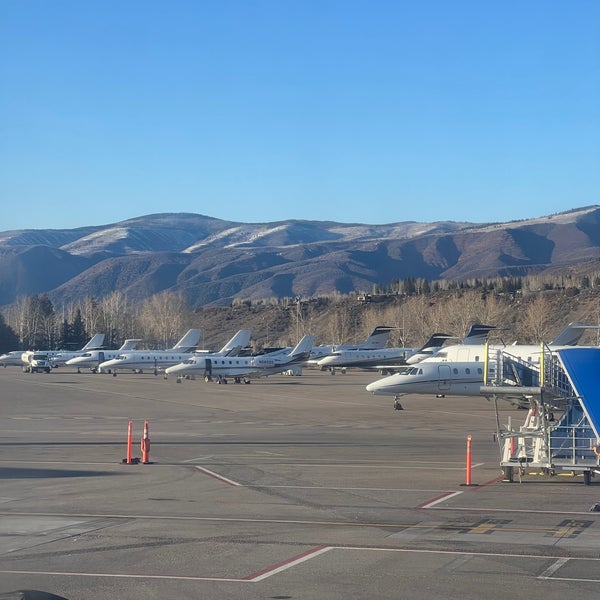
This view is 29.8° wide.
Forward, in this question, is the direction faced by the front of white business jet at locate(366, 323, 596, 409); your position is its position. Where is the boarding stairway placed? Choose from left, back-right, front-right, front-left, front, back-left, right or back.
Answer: left

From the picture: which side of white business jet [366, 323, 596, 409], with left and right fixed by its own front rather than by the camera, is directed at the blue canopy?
left

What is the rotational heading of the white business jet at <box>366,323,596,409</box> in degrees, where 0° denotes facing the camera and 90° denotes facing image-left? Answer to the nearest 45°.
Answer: approximately 90°
